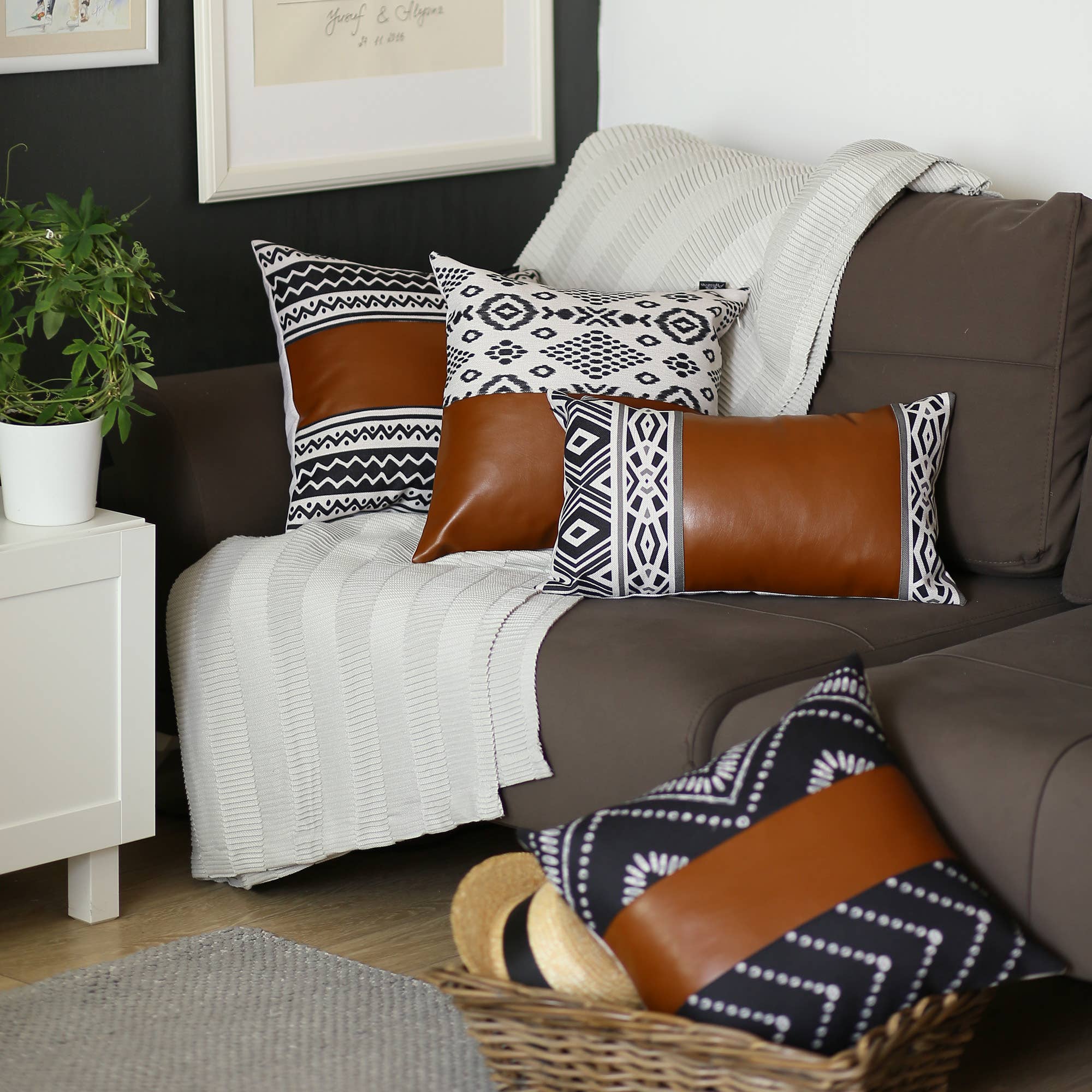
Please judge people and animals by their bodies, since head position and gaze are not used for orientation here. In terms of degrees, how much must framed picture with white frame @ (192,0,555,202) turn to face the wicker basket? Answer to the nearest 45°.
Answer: approximately 45° to its right

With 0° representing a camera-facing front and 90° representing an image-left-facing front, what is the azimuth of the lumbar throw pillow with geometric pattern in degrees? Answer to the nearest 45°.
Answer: approximately 0°

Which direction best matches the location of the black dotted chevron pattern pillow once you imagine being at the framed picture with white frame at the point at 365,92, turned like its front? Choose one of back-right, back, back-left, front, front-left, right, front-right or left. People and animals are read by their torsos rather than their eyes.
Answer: front-right

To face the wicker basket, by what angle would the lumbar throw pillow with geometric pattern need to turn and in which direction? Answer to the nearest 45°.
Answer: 0° — it already faces it

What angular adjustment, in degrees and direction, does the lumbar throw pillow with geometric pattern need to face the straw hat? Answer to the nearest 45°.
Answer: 0° — it already faces it

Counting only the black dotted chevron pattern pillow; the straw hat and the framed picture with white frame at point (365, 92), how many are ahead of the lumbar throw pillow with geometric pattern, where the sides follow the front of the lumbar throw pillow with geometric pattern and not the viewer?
2
